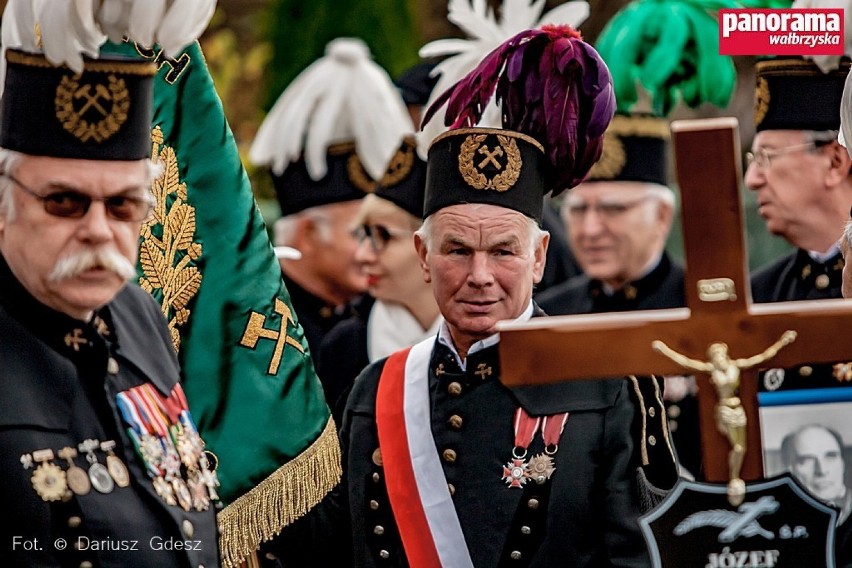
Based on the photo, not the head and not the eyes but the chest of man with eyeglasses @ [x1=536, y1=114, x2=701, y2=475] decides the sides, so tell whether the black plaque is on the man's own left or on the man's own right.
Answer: on the man's own left

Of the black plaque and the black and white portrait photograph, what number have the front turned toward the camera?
2

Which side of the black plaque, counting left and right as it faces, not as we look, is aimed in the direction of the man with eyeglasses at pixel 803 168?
back

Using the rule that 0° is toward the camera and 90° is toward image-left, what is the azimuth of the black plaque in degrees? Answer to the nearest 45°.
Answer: approximately 0°

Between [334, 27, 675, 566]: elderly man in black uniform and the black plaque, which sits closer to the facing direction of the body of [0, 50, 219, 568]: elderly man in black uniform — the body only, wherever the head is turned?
the black plaque

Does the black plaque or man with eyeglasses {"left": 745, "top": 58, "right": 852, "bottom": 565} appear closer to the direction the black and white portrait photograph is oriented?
the black plaque
